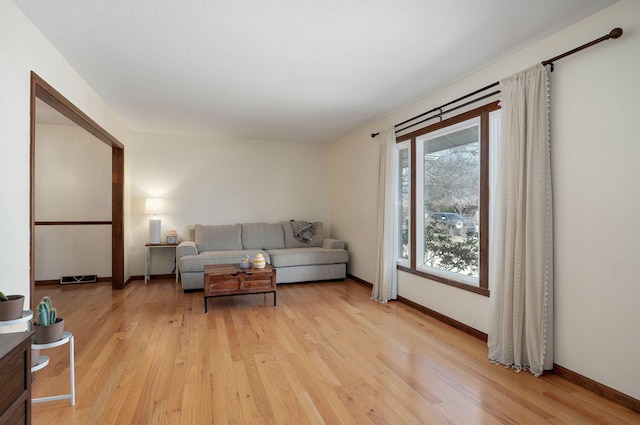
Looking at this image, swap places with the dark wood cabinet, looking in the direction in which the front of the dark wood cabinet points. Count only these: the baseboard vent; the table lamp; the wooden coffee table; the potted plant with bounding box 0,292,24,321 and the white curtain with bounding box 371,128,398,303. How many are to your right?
0

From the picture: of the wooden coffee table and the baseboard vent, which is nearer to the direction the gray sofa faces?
the wooden coffee table

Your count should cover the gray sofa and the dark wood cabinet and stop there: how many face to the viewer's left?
0

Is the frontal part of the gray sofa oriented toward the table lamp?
no

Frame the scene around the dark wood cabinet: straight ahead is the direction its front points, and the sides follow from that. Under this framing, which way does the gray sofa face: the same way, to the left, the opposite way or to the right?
to the right

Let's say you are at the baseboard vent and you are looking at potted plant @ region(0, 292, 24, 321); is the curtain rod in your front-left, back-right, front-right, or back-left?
front-left

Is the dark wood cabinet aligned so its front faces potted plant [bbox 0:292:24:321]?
no

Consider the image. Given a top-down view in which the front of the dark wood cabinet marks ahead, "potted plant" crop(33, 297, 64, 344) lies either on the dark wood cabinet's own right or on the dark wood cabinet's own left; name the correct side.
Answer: on the dark wood cabinet's own left

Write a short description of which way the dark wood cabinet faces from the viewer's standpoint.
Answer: facing the viewer and to the right of the viewer

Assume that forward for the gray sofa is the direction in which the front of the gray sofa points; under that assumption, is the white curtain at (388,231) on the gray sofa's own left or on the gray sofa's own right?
on the gray sofa's own left

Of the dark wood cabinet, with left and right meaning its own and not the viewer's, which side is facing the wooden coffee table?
left

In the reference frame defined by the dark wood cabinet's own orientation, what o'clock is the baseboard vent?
The baseboard vent is roughly at 8 o'clock from the dark wood cabinet.

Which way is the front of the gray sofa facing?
toward the camera

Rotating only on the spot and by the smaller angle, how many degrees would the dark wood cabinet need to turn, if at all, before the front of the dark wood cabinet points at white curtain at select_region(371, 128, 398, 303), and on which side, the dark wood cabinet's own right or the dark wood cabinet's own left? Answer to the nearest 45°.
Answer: approximately 45° to the dark wood cabinet's own left

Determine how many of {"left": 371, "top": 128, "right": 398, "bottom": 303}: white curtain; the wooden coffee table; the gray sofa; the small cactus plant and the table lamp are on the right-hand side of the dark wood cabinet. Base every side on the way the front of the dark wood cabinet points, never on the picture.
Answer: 0
